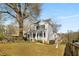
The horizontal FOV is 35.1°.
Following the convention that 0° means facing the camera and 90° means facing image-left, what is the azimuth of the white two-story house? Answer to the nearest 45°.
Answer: approximately 45°
